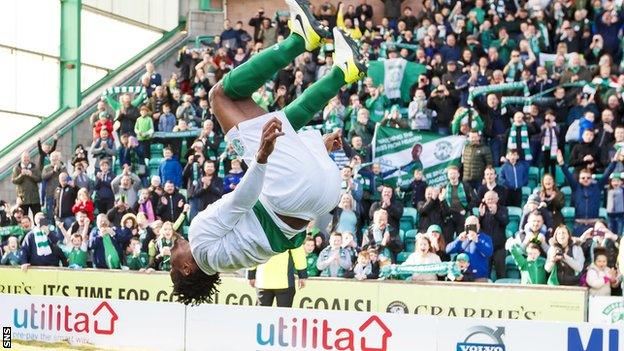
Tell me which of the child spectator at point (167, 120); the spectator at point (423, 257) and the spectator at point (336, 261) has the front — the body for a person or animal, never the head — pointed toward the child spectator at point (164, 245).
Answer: the child spectator at point (167, 120)

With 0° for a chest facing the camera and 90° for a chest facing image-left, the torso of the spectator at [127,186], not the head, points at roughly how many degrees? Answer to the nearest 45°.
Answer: approximately 0°

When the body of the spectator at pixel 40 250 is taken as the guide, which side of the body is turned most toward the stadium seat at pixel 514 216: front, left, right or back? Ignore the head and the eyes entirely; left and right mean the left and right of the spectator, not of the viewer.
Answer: left

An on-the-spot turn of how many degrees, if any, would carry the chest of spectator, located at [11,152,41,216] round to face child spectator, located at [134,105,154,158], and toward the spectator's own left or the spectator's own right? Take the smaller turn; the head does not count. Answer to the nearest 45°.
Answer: approximately 90° to the spectator's own left

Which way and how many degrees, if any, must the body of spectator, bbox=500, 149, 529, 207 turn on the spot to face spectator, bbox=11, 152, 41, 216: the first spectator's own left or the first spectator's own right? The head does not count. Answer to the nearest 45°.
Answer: approximately 90° to the first spectator's own right

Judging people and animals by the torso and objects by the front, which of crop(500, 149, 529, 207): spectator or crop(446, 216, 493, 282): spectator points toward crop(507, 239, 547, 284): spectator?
crop(500, 149, 529, 207): spectator

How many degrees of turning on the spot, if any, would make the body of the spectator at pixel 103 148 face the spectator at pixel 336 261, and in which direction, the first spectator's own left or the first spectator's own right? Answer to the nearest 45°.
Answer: approximately 45° to the first spectator's own left
